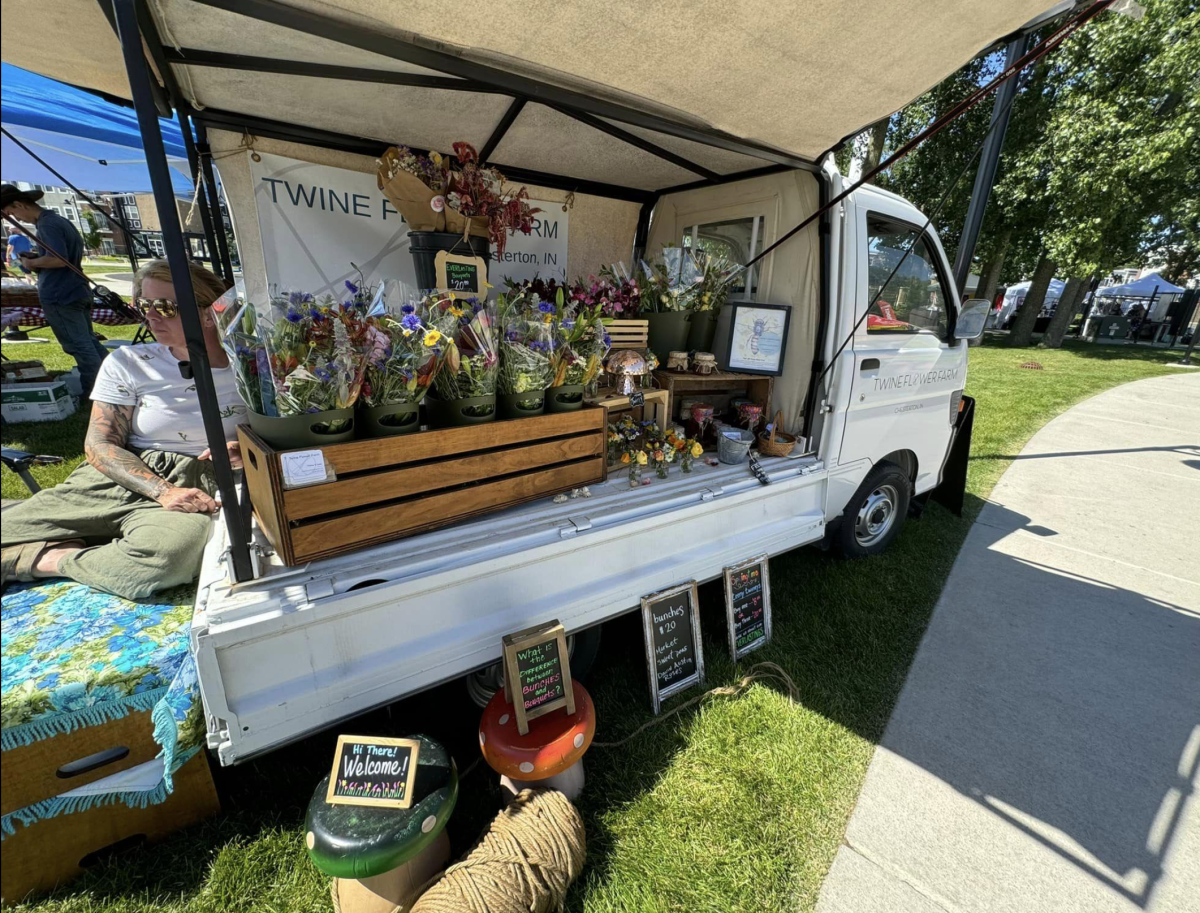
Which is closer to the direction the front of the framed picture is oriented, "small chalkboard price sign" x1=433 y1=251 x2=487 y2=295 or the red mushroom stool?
the red mushroom stool

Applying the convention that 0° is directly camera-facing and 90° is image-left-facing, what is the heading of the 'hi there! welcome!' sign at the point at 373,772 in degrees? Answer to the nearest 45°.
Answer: approximately 0°

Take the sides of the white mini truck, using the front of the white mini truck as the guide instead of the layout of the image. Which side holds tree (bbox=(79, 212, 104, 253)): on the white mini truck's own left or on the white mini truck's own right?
on the white mini truck's own left

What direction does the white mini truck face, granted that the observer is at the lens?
facing away from the viewer and to the right of the viewer

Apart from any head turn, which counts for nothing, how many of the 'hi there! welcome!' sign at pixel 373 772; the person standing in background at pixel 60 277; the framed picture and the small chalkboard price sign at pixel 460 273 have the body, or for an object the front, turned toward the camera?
3

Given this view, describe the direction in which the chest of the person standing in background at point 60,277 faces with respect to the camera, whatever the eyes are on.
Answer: to the viewer's left

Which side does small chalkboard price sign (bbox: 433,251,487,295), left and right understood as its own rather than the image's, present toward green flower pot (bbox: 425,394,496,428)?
front

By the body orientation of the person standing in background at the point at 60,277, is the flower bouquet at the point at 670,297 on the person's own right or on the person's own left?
on the person's own left

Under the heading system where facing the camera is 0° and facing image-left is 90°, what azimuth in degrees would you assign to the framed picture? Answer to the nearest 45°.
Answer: approximately 0°

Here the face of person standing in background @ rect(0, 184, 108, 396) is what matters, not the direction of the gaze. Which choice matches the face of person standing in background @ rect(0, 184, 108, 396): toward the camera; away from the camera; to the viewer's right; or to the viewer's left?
to the viewer's left

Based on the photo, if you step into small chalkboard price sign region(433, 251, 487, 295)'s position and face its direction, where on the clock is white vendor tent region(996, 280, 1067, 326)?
The white vendor tent is roughly at 8 o'clock from the small chalkboard price sign.

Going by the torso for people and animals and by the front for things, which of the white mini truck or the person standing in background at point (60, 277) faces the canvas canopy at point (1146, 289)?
the white mini truck

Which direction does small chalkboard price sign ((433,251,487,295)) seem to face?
toward the camera

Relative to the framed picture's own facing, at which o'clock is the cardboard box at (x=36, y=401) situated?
The cardboard box is roughly at 3 o'clock from the framed picture.

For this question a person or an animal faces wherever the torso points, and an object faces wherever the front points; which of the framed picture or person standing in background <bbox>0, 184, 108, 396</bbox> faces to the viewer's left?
the person standing in background
